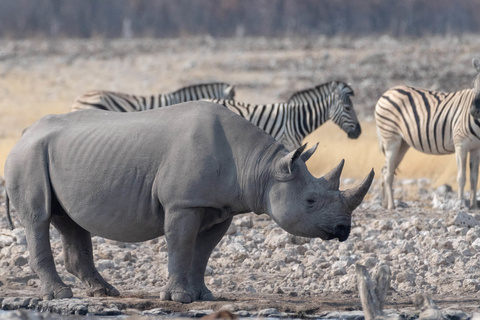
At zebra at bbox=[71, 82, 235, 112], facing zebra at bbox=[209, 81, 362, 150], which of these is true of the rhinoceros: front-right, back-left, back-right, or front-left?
front-right

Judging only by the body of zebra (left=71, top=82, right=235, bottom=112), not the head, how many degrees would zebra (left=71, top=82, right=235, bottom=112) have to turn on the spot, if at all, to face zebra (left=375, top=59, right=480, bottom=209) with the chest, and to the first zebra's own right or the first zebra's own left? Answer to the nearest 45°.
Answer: approximately 45° to the first zebra's own right

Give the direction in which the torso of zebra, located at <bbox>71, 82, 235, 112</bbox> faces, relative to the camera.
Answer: to the viewer's right

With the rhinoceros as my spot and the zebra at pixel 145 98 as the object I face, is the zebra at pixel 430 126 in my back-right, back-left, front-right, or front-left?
front-right

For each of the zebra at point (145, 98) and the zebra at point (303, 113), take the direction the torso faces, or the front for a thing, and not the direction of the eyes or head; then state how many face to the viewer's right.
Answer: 2

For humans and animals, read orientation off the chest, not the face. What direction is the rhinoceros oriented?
to the viewer's right

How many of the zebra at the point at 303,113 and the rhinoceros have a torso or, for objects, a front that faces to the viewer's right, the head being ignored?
2

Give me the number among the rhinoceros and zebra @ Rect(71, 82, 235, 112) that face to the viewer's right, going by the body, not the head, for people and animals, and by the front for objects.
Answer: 2

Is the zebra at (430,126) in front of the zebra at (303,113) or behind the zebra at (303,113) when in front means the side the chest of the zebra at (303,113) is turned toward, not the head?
in front

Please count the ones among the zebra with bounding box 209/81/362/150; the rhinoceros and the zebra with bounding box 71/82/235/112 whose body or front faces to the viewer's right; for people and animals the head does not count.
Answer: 3

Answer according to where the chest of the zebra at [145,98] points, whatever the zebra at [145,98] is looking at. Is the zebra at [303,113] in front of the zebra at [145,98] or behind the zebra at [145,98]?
in front

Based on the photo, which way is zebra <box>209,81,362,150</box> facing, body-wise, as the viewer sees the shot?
to the viewer's right

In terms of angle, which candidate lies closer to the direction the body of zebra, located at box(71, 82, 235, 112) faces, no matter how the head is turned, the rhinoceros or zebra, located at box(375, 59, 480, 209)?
the zebra
